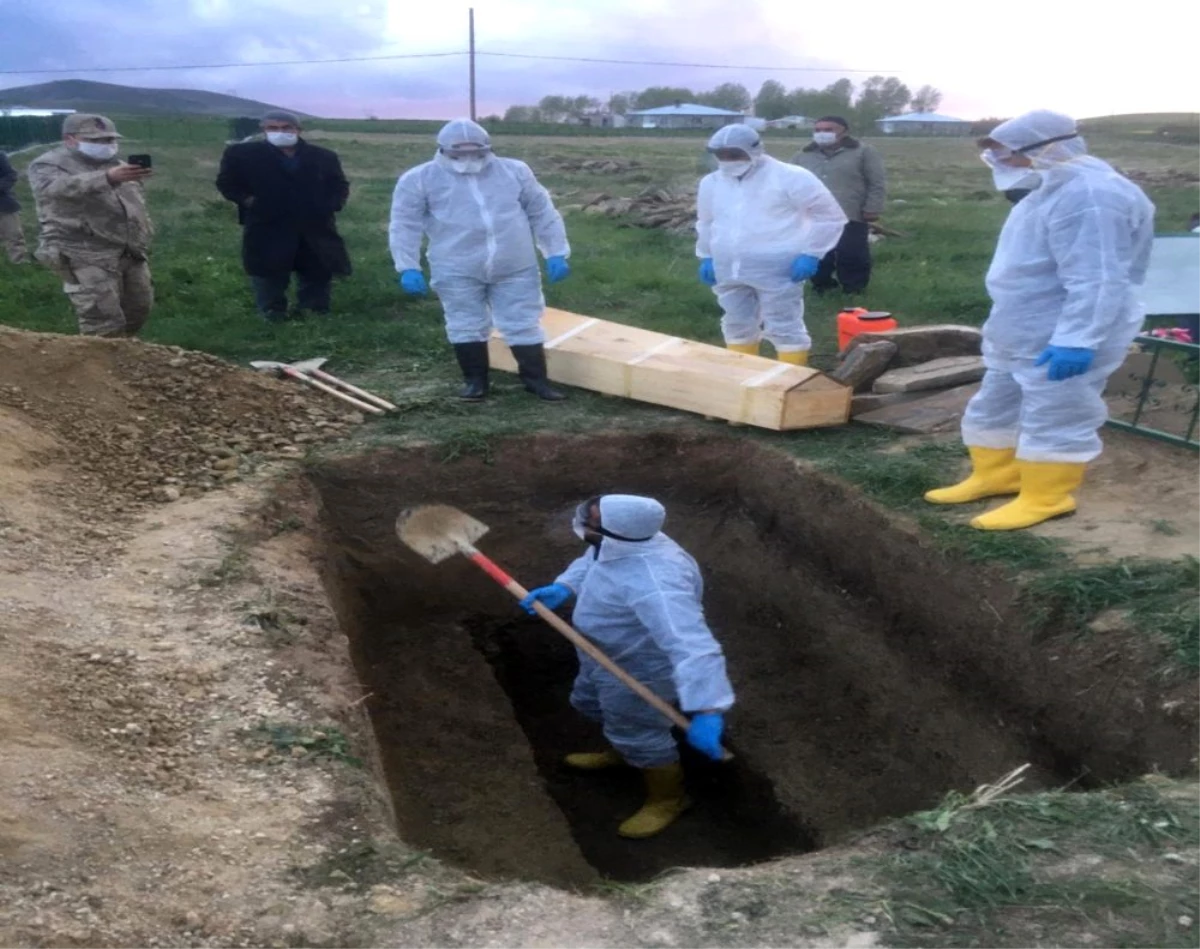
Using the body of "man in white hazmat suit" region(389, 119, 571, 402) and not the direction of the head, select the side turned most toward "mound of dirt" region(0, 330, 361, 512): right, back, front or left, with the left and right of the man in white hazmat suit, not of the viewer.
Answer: right

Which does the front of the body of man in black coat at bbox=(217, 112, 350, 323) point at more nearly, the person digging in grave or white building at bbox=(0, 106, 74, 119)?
the person digging in grave

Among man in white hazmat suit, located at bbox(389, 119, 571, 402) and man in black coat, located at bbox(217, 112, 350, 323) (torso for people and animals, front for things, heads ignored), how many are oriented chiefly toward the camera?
2

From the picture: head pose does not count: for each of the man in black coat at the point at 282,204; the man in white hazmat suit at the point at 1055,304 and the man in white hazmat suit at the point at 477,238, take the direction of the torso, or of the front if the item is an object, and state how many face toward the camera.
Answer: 2

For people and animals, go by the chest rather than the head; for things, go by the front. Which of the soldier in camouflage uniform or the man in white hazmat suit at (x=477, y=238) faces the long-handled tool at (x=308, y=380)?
the soldier in camouflage uniform

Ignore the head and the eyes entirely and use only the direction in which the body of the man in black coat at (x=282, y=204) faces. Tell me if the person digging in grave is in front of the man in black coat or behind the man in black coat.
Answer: in front

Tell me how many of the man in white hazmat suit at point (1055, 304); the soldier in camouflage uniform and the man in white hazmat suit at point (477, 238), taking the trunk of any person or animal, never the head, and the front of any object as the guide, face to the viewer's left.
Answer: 1

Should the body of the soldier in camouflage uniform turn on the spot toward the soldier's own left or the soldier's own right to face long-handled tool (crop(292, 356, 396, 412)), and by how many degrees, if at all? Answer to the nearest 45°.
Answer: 0° — they already face it

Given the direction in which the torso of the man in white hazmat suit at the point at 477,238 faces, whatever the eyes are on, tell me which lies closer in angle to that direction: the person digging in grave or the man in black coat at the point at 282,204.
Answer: the person digging in grave

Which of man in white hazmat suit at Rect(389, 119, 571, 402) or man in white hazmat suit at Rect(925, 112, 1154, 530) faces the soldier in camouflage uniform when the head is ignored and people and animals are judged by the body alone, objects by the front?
man in white hazmat suit at Rect(925, 112, 1154, 530)

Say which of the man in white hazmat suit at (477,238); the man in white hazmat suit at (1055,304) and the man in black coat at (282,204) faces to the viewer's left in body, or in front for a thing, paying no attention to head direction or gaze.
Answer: the man in white hazmat suit at (1055,304)
